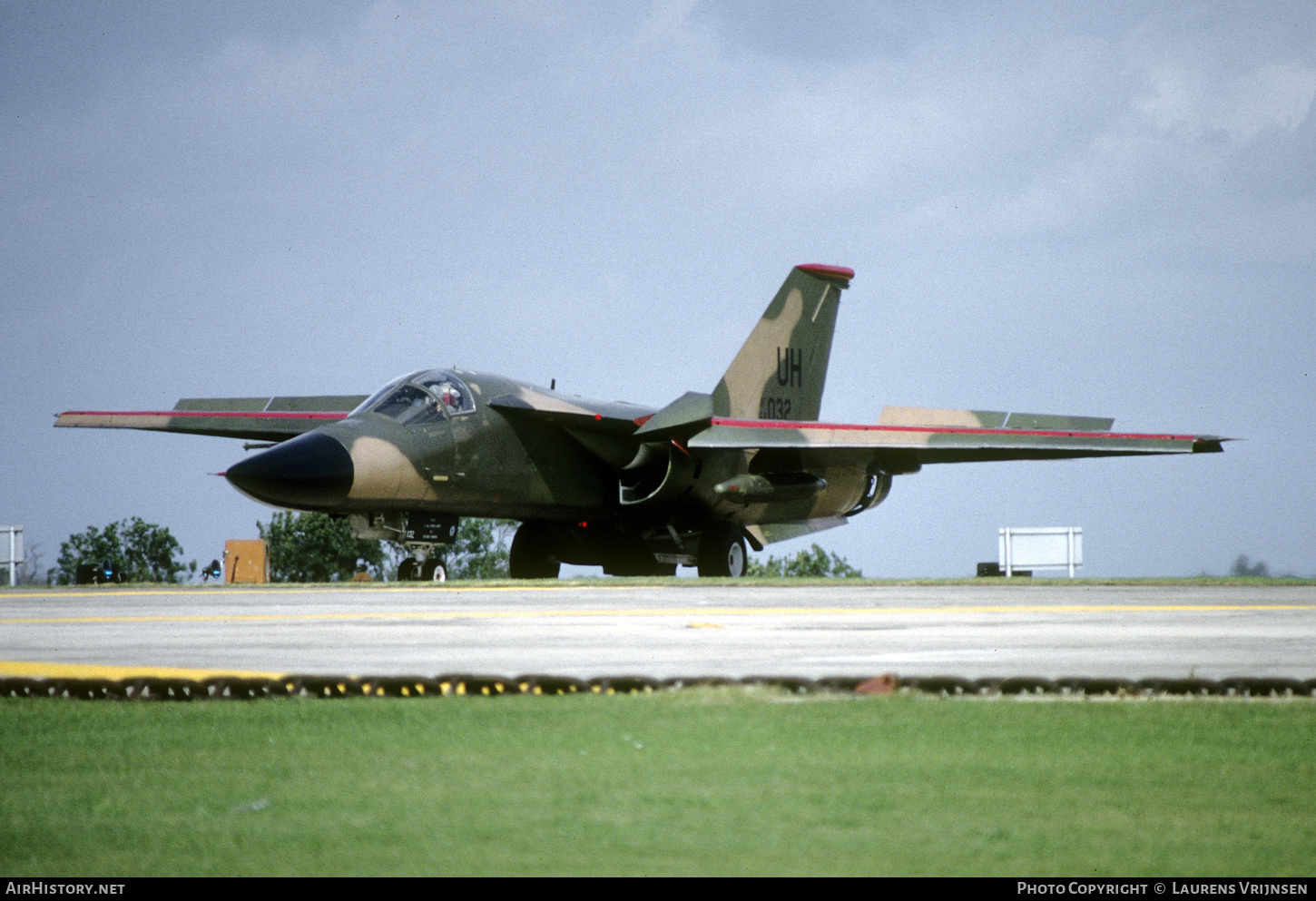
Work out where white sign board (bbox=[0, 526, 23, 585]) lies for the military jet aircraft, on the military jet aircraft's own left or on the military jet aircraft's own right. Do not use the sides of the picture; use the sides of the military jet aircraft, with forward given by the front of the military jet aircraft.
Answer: on the military jet aircraft's own right

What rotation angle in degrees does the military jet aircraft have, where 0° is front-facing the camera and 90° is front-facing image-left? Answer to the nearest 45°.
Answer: approximately 45°

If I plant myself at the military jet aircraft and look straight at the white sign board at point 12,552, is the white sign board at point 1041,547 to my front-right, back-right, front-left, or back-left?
back-right

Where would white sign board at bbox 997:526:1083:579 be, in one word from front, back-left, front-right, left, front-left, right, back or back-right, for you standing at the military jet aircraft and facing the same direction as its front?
back
